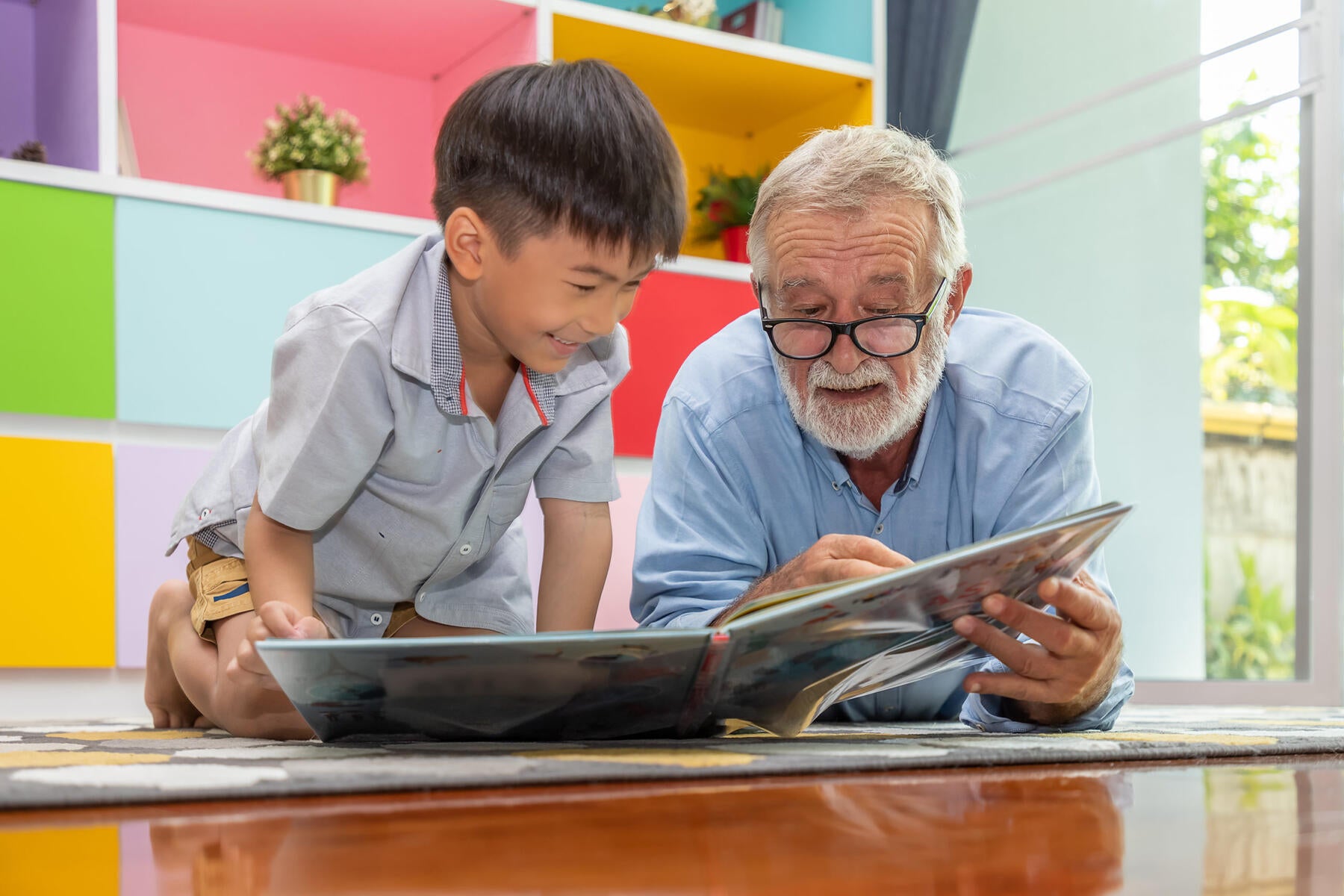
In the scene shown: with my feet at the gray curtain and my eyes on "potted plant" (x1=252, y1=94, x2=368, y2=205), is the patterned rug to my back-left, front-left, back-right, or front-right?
front-left

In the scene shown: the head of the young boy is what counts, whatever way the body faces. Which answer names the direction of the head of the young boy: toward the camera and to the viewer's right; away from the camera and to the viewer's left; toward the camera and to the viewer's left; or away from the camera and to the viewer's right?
toward the camera and to the viewer's right

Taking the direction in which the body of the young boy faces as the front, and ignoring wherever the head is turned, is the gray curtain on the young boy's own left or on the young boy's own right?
on the young boy's own left

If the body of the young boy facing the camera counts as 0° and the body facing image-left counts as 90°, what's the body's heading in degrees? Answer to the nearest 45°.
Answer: approximately 315°

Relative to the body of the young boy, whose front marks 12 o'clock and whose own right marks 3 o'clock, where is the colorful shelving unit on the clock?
The colorful shelving unit is roughly at 7 o'clock from the young boy.

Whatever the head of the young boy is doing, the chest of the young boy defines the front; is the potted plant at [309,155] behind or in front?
behind

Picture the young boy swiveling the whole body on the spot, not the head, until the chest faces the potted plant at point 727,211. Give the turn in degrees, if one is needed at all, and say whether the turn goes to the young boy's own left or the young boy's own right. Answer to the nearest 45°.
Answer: approximately 90° to the young boy's own left
